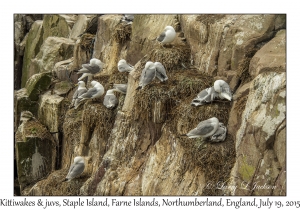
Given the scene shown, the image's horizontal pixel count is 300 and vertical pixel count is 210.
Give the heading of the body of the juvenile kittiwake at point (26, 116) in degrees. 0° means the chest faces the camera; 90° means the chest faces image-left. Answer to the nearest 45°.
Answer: approximately 90°
